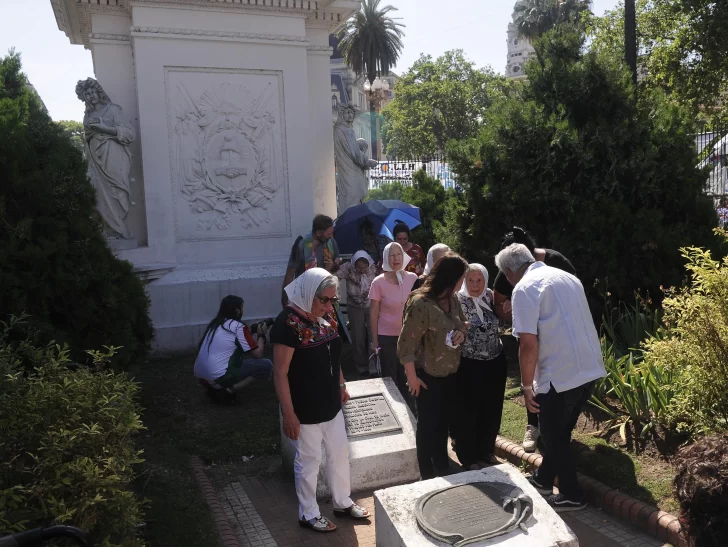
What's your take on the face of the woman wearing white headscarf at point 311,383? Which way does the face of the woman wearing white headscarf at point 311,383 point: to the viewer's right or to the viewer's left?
to the viewer's right

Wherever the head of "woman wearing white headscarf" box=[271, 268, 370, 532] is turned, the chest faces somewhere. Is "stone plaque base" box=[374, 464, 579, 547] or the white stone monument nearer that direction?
the stone plaque base

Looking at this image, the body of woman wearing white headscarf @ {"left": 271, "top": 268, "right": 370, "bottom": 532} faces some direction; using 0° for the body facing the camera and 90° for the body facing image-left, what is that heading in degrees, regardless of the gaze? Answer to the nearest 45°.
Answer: approximately 315°

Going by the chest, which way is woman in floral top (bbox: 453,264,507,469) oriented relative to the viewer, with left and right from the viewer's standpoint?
facing the viewer

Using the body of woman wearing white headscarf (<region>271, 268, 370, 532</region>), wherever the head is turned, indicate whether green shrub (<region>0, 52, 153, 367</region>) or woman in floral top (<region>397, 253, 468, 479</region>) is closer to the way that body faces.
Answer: the woman in floral top

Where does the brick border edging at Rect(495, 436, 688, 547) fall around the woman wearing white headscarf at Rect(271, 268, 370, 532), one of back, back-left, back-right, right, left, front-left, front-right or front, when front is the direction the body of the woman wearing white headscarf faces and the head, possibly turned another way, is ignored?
front-left

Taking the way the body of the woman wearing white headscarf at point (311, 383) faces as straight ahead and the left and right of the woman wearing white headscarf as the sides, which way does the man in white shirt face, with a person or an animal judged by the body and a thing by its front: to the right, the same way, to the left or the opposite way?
the opposite way

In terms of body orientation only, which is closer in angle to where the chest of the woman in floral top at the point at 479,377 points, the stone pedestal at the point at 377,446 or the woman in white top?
the stone pedestal

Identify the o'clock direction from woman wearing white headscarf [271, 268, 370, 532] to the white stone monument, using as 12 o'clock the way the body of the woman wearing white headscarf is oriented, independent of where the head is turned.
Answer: The white stone monument is roughly at 7 o'clock from the woman wearing white headscarf.

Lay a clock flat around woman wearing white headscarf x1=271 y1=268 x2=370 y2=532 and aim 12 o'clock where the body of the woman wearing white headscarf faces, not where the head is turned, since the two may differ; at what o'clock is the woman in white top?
The woman in white top is roughly at 7 o'clock from the woman wearing white headscarf.

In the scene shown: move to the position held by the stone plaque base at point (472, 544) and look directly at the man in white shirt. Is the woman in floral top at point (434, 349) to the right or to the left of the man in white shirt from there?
left

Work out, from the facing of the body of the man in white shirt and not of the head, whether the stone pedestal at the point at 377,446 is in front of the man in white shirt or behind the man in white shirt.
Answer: in front

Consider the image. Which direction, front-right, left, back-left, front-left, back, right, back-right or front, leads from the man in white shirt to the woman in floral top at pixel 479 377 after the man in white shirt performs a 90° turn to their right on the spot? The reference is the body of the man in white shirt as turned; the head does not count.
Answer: left

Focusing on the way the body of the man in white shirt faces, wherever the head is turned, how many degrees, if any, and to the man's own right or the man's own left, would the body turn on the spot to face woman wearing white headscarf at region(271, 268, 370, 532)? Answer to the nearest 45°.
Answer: approximately 45° to the man's own left
